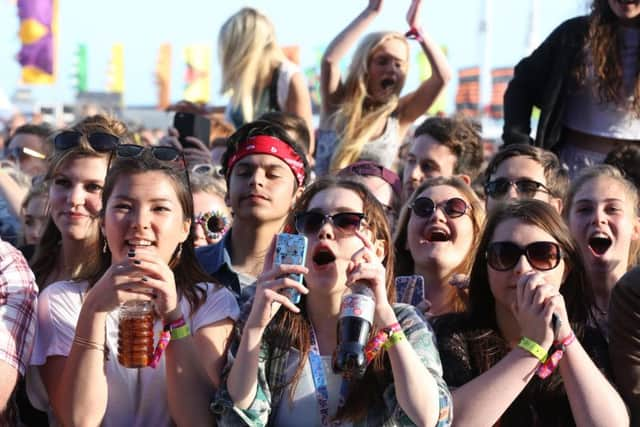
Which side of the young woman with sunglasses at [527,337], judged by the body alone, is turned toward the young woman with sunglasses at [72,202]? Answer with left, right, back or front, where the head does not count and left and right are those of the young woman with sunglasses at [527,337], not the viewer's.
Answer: right

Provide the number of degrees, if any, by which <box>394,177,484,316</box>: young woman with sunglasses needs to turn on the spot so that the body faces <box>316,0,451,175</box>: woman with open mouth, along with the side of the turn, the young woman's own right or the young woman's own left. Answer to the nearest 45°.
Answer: approximately 180°

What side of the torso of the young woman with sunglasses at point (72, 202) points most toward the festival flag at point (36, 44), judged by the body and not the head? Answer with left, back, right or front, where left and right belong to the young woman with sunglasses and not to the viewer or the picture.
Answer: back

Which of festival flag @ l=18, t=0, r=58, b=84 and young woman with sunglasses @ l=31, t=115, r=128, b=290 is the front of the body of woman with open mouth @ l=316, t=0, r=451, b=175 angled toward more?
the young woman with sunglasses

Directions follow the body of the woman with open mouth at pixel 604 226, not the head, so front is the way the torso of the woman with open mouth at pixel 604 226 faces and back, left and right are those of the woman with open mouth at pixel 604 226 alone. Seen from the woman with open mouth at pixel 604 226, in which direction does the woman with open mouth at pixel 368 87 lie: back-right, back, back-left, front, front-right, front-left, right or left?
back-right

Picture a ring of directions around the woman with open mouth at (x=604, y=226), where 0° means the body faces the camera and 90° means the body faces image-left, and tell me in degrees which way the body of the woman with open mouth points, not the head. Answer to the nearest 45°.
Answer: approximately 0°

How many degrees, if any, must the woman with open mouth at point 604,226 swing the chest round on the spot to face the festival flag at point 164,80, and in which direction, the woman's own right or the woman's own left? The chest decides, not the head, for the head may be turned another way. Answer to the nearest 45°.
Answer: approximately 135° to the woman's own right

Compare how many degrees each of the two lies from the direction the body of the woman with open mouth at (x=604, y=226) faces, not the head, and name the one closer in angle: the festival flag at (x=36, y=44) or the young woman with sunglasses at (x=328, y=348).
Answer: the young woman with sunglasses
